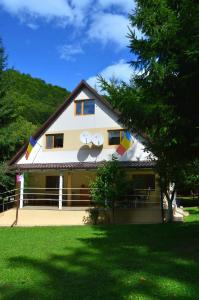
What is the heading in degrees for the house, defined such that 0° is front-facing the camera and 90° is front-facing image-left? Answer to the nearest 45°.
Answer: approximately 0°

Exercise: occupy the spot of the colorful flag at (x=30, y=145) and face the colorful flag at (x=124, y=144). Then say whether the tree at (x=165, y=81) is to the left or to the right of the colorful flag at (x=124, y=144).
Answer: right
